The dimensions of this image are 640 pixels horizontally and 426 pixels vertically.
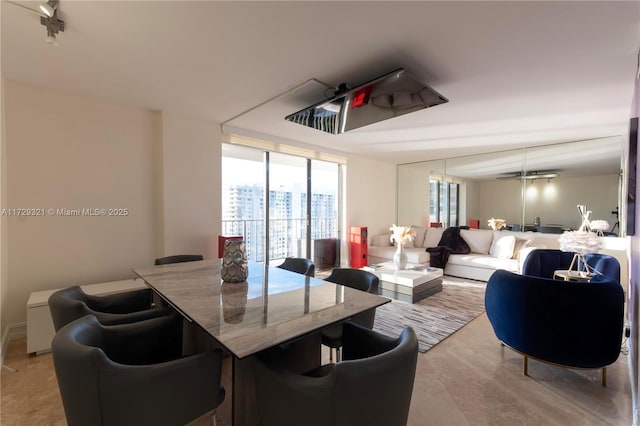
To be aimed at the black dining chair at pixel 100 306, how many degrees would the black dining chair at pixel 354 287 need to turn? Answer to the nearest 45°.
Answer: approximately 45° to its right

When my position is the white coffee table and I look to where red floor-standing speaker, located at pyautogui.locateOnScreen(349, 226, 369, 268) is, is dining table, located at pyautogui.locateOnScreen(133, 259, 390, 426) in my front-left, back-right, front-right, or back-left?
back-left

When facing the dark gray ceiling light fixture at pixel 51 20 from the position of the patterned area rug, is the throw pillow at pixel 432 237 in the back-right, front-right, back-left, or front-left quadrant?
back-right

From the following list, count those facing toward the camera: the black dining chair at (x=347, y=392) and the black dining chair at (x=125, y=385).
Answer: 0

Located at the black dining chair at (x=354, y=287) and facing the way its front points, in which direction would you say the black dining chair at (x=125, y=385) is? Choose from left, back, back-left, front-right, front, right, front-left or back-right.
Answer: front

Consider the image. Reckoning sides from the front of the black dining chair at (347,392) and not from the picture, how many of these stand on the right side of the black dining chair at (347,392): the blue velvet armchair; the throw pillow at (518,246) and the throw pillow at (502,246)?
3

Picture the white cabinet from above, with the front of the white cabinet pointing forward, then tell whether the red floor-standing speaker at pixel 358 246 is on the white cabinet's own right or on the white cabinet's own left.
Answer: on the white cabinet's own left

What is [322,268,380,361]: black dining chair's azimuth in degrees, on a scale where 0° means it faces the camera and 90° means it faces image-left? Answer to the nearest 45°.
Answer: approximately 45°

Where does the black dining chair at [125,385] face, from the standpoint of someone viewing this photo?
facing away from the viewer and to the right of the viewer

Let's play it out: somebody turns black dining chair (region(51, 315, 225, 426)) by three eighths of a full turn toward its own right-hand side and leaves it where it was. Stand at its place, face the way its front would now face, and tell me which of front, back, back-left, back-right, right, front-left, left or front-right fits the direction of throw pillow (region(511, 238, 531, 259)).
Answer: left

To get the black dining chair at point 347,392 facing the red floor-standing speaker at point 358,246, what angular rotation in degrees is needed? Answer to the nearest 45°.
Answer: approximately 45° to its right

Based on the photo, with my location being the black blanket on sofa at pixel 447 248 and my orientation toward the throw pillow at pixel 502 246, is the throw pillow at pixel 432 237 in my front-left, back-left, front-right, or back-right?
back-left

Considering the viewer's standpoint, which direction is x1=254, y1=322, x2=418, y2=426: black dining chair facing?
facing away from the viewer and to the left of the viewer
